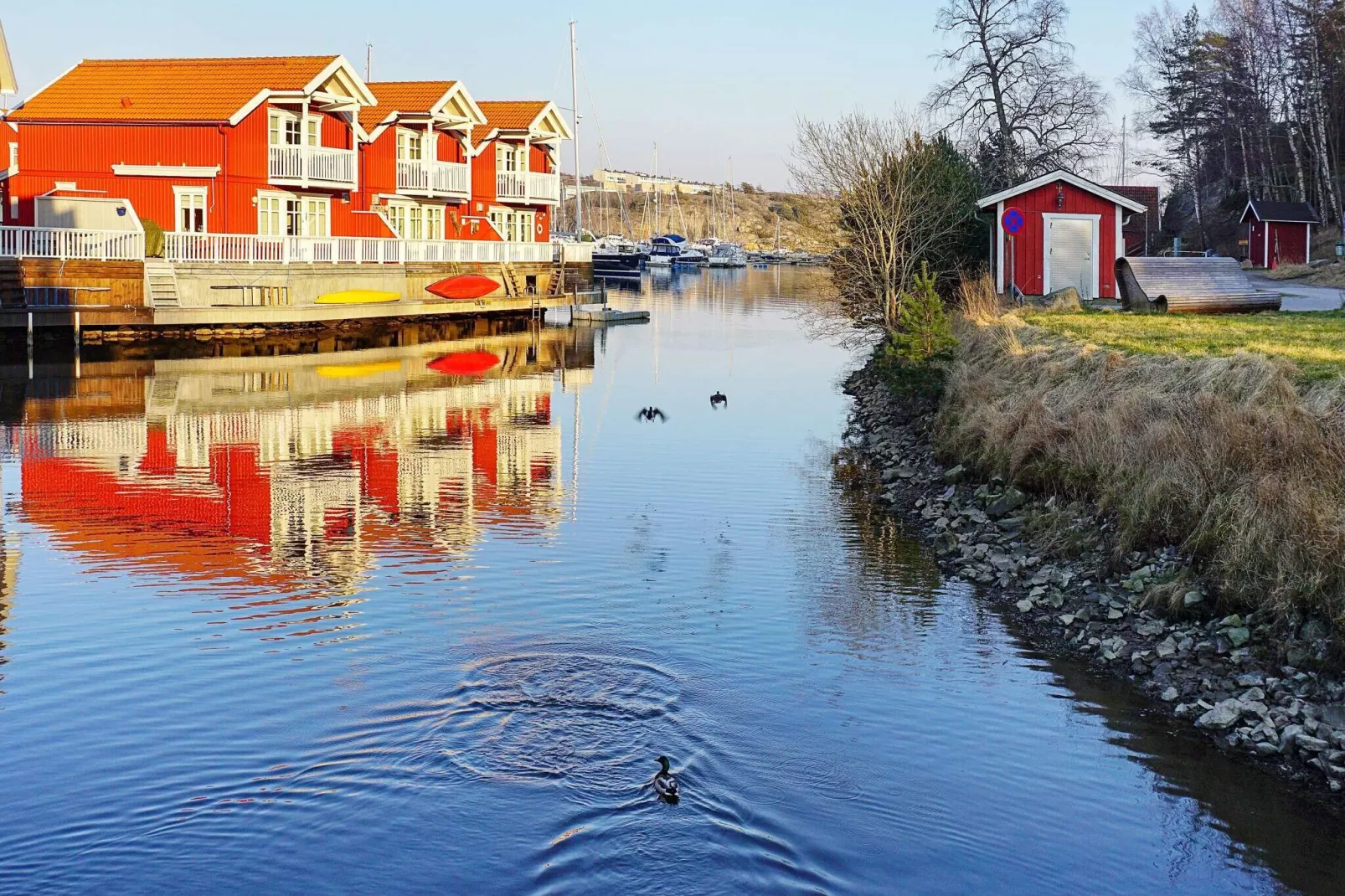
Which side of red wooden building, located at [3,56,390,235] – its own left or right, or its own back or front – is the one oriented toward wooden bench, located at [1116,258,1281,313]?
front

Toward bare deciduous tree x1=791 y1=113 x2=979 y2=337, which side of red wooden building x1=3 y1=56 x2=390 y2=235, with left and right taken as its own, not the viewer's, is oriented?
front

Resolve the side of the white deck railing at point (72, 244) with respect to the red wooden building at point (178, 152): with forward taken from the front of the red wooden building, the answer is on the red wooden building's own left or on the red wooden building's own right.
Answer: on the red wooden building's own right

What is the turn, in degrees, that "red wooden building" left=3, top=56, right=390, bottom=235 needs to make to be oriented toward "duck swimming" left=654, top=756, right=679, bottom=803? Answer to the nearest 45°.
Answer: approximately 45° to its right

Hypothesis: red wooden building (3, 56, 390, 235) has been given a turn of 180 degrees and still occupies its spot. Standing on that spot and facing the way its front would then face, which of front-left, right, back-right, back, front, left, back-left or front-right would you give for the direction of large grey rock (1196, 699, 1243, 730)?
back-left

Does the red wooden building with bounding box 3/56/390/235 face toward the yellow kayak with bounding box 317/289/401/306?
yes

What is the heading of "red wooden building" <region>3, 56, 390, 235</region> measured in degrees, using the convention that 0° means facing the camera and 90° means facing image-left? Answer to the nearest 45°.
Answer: approximately 315°
